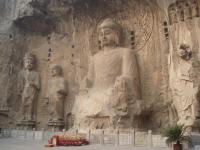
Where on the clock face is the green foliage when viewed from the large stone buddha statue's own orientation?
The green foliage is roughly at 10 o'clock from the large stone buddha statue.

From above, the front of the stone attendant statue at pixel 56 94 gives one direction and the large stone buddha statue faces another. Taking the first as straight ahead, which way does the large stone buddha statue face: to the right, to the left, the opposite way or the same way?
the same way

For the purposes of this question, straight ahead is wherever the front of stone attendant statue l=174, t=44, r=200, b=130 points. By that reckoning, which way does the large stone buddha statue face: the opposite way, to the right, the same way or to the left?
the same way

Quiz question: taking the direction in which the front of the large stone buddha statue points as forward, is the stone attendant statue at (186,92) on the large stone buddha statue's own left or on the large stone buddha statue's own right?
on the large stone buddha statue's own left

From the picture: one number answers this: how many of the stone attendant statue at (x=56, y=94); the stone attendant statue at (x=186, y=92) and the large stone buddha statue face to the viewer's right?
0

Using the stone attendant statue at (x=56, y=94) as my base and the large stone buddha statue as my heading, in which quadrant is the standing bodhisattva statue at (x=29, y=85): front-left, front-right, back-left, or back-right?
back-right

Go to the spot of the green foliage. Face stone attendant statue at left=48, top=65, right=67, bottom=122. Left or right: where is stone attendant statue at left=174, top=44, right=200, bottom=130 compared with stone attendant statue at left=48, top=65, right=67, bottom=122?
right

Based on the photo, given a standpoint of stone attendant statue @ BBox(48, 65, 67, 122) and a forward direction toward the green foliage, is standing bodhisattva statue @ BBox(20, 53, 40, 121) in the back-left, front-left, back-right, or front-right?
back-right

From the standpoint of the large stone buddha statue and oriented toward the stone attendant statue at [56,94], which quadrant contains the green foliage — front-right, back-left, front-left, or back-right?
back-left

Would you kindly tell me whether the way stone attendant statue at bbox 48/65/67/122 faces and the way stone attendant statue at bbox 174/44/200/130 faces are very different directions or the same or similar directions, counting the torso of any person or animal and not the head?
same or similar directions

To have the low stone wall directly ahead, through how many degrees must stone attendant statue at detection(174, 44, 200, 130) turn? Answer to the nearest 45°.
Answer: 0° — it already faces it

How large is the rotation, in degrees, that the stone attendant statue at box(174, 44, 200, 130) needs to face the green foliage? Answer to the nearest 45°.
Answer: approximately 45° to its left

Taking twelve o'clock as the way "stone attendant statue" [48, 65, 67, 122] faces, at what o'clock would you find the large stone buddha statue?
The large stone buddha statue is roughly at 9 o'clock from the stone attendant statue.

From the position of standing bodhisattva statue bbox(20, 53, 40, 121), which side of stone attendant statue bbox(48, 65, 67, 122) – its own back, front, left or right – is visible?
right

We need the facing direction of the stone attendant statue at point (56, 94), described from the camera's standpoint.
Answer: facing the viewer and to the left of the viewer

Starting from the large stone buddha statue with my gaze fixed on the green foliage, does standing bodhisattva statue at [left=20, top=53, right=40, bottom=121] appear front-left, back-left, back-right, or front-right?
back-right

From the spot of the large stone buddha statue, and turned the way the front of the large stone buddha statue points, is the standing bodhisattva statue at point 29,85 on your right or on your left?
on your right
